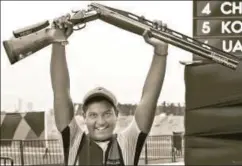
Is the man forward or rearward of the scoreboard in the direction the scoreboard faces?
forward

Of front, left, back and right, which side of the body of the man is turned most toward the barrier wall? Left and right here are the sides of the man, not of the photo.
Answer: back

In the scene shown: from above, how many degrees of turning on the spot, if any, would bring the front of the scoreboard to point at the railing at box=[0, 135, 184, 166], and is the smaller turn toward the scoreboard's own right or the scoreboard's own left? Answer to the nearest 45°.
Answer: approximately 135° to the scoreboard's own right

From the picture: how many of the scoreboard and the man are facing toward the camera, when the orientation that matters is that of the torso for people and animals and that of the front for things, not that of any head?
2

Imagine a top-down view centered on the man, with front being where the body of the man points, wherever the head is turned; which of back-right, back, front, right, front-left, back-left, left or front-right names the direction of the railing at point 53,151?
back

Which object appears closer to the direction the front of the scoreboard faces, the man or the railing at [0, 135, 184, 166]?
the man

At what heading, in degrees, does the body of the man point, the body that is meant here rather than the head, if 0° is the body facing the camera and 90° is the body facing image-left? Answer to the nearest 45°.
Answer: approximately 0°

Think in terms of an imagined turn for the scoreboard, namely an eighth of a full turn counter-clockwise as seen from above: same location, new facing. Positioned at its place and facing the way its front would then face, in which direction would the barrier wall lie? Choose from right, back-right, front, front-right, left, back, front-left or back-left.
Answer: back

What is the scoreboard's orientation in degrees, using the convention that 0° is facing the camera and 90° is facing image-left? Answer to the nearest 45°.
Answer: approximately 0°
